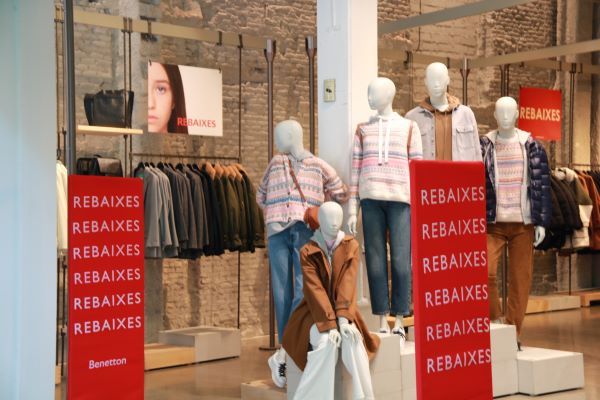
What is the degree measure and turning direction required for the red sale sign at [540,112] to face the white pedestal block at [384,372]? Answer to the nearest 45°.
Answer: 0° — it already faces it

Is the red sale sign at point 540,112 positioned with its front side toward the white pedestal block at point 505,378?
yes

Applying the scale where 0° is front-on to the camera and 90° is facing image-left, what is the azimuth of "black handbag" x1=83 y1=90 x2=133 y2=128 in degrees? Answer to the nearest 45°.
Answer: approximately 0°

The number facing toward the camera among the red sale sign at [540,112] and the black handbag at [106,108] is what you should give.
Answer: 2

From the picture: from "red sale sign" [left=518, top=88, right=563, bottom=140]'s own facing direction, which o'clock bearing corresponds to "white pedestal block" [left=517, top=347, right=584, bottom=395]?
The white pedestal block is roughly at 12 o'clock from the red sale sign.

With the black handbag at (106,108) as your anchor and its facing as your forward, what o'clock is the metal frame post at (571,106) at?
The metal frame post is roughly at 8 o'clock from the black handbag.

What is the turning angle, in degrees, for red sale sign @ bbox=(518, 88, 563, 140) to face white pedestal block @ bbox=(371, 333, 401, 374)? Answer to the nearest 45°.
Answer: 0° — it already faces it

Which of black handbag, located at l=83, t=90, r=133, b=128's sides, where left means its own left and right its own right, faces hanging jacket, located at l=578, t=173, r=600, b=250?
left
